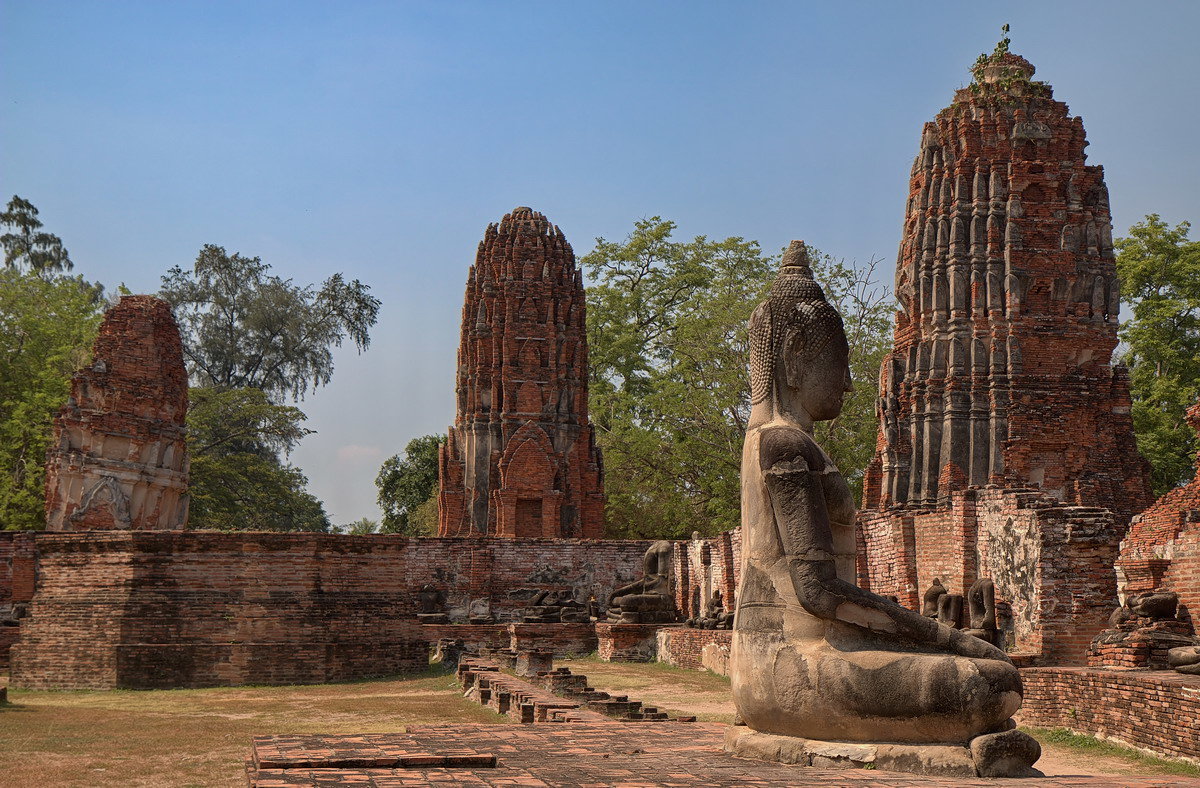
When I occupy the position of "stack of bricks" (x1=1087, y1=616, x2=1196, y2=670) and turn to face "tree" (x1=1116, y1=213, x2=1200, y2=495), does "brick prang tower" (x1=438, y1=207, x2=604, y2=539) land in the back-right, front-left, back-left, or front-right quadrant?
front-left

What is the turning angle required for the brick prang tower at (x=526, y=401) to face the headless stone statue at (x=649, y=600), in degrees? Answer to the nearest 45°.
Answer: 0° — it already faces it

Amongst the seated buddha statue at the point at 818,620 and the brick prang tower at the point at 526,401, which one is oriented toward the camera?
the brick prang tower

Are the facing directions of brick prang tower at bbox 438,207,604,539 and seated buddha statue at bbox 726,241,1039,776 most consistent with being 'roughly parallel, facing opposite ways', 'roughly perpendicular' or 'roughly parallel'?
roughly perpendicular

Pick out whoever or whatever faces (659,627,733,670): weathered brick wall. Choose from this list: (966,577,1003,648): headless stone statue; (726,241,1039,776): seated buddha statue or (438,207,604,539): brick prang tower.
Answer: the brick prang tower

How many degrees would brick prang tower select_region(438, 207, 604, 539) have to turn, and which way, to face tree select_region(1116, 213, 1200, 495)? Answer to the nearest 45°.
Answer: approximately 90° to its left

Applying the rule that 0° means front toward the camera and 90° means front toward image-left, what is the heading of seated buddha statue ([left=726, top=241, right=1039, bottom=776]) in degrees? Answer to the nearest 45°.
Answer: approximately 270°

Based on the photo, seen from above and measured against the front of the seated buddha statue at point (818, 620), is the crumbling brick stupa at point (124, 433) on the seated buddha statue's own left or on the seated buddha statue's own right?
on the seated buddha statue's own left

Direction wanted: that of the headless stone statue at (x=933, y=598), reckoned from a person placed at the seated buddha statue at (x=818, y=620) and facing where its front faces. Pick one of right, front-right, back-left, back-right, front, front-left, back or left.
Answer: left

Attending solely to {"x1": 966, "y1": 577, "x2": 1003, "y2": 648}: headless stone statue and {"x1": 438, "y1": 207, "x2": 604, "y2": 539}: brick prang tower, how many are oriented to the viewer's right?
0

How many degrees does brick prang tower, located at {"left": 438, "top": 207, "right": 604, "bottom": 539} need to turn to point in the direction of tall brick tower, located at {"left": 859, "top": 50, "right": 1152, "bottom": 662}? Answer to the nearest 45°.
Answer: approximately 45° to its left

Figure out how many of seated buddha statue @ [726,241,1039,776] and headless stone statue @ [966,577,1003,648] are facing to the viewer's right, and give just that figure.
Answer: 1

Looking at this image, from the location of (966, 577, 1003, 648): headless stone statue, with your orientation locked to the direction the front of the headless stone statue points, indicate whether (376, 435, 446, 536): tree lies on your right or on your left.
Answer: on your right

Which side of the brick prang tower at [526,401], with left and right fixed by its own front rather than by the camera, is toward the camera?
front

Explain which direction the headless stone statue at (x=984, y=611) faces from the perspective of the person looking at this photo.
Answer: facing the viewer and to the left of the viewer

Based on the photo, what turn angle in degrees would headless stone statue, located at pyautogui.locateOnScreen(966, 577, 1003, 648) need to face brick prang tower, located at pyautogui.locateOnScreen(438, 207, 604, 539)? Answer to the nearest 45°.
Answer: approximately 90° to its right
